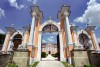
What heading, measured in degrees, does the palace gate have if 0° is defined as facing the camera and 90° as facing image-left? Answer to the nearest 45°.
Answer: approximately 0°
